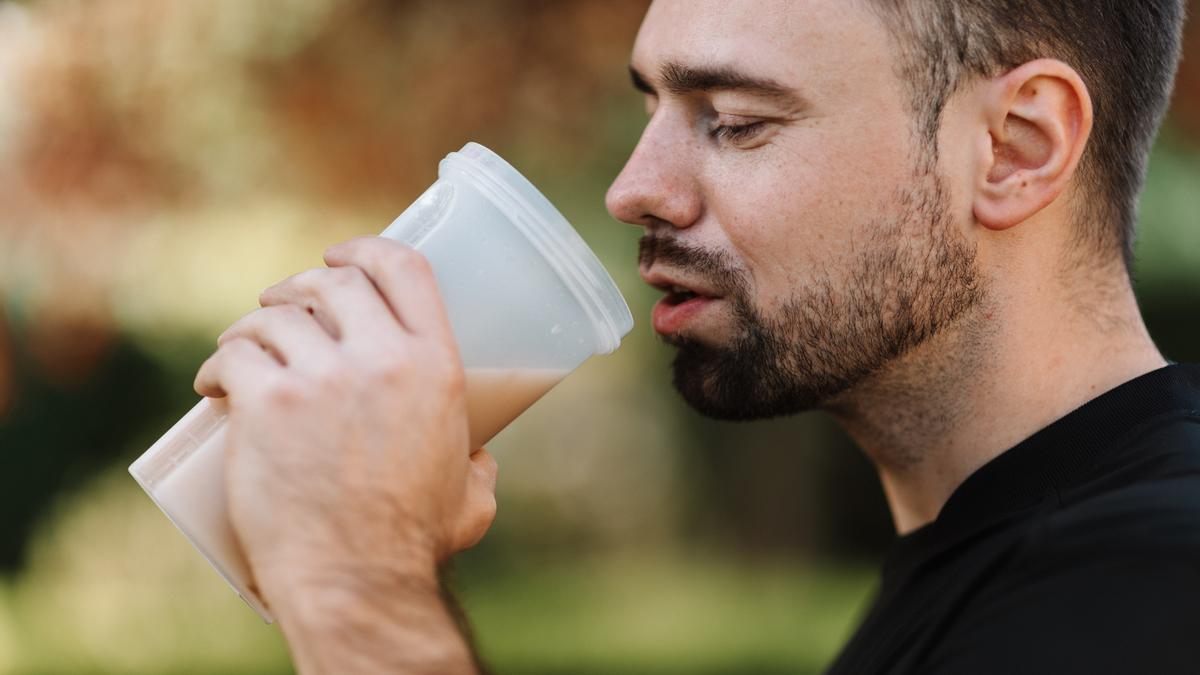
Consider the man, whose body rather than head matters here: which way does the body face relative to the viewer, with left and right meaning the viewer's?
facing to the left of the viewer

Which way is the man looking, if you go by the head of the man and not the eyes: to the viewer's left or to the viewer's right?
to the viewer's left
